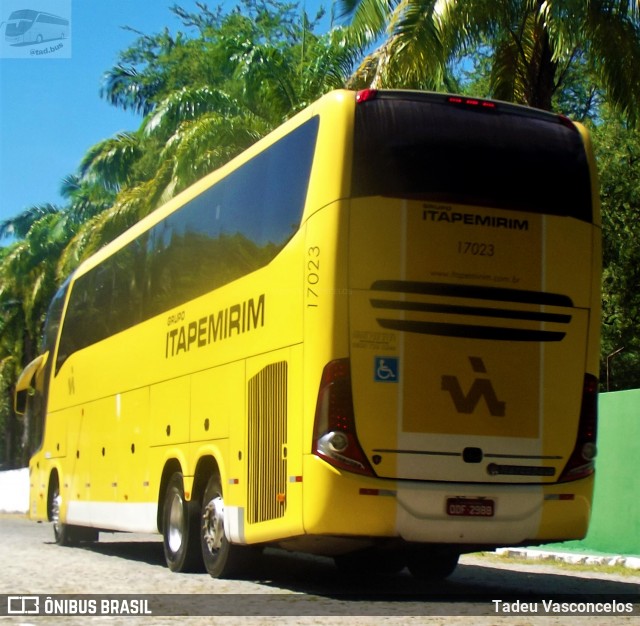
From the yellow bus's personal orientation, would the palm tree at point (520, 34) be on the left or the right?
on its right

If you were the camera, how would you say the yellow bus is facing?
facing away from the viewer and to the left of the viewer
